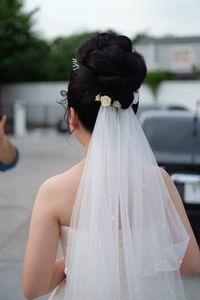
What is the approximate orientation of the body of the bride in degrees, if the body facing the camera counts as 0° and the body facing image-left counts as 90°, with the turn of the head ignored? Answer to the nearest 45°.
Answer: approximately 180°

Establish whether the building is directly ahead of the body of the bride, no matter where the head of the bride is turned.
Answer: yes

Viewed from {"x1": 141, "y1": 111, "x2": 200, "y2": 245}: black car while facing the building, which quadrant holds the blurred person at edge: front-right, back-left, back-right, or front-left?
back-left

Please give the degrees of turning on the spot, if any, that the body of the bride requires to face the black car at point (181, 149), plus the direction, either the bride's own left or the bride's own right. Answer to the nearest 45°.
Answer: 0° — they already face it

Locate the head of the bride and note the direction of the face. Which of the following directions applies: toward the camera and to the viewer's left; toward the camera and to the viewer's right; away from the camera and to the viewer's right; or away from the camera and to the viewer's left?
away from the camera and to the viewer's left

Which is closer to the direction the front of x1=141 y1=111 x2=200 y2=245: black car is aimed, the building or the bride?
the building

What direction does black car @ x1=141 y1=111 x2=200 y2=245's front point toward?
away from the camera
